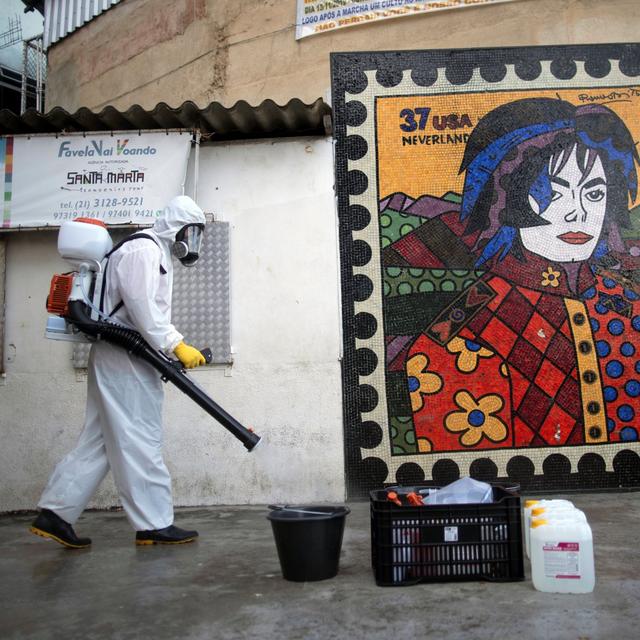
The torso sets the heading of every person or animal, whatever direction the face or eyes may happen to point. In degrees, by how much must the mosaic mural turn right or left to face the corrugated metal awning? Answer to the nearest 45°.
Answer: approximately 90° to its right

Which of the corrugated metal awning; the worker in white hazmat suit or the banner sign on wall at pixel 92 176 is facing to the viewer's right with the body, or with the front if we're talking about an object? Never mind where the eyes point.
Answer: the worker in white hazmat suit

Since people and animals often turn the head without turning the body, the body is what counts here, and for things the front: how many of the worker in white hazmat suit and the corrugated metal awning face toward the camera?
1

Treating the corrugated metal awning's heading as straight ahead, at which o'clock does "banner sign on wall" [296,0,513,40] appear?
The banner sign on wall is roughly at 8 o'clock from the corrugated metal awning.

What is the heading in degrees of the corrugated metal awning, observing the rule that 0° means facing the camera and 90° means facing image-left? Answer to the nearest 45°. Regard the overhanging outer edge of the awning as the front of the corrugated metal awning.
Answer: approximately 0°

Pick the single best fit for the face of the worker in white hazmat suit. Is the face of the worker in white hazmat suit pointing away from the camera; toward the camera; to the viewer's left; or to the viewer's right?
to the viewer's right

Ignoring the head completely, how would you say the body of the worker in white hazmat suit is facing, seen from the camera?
to the viewer's right

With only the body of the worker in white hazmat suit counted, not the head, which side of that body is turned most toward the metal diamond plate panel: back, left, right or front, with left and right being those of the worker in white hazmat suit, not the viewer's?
left
